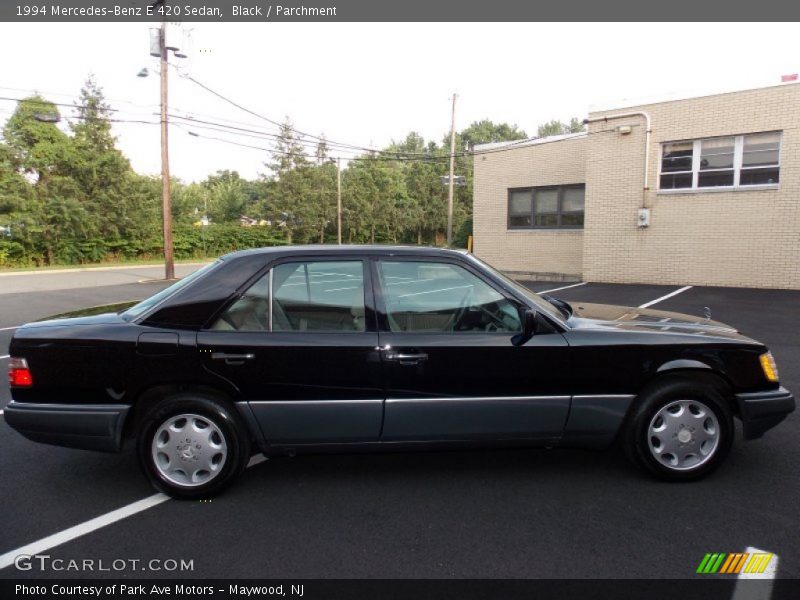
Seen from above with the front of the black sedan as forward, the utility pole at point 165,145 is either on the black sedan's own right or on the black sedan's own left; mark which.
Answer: on the black sedan's own left

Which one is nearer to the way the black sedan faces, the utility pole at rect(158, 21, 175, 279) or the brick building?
the brick building

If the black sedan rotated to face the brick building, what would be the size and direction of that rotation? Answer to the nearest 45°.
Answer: approximately 45° to its left

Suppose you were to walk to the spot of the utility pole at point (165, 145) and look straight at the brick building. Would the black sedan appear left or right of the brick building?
right

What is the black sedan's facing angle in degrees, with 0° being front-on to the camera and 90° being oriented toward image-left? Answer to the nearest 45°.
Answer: approximately 270°
